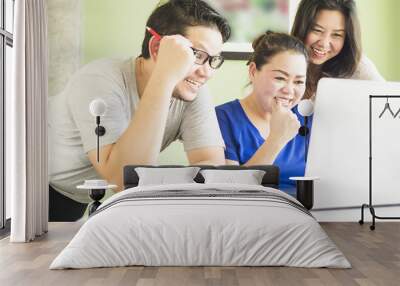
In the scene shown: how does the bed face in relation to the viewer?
toward the camera

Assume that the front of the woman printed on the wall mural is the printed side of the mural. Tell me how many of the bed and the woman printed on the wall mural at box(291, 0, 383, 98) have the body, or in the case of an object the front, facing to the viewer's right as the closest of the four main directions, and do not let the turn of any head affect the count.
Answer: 0
